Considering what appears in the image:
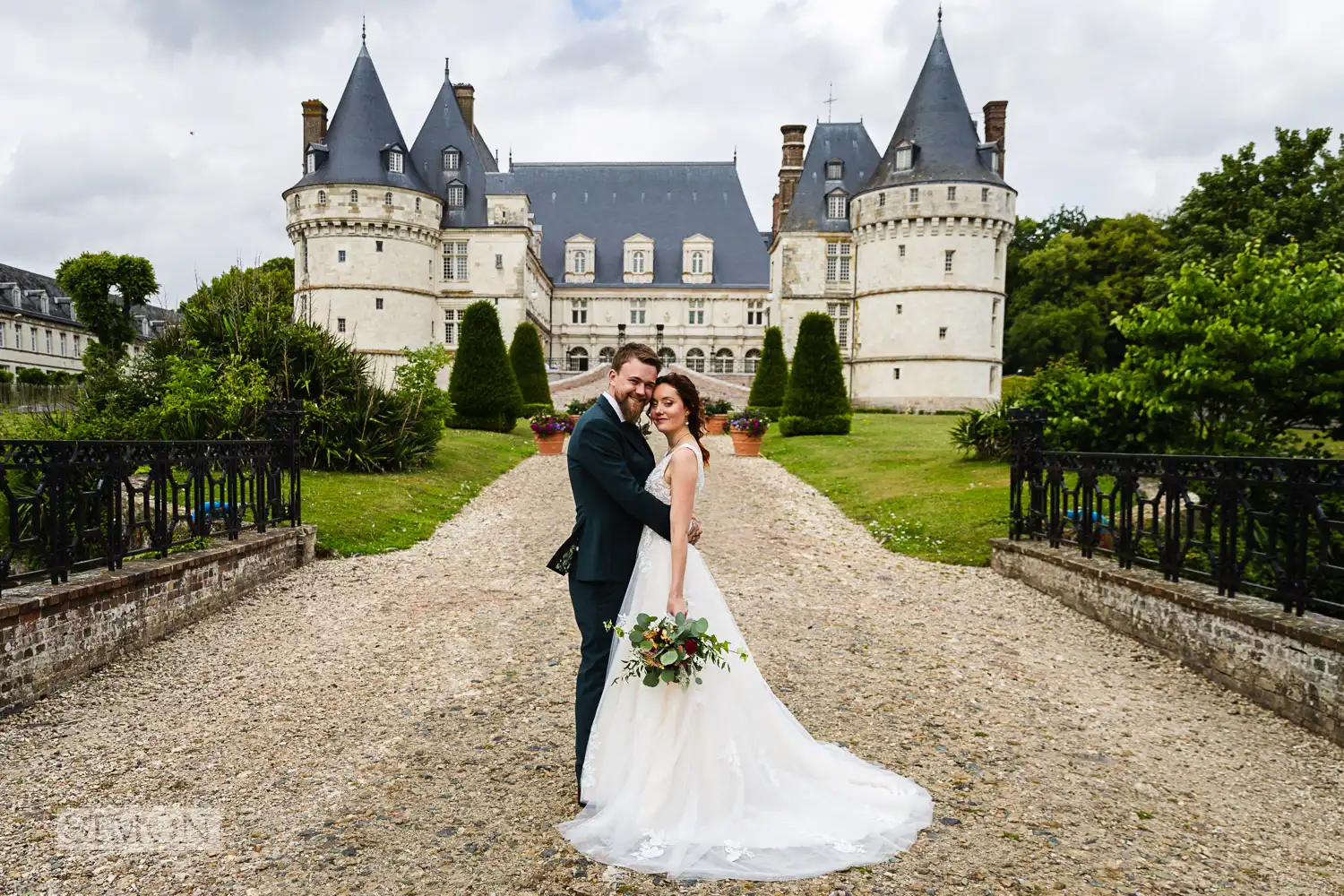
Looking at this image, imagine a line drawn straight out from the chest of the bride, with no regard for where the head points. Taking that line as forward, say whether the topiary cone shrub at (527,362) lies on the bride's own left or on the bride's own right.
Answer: on the bride's own right

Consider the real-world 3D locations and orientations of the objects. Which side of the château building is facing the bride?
front

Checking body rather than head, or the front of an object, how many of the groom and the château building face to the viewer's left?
0

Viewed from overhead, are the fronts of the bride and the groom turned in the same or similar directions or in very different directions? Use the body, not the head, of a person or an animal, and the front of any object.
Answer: very different directions

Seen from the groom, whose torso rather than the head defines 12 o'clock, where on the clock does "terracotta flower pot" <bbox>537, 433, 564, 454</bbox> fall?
The terracotta flower pot is roughly at 9 o'clock from the groom.

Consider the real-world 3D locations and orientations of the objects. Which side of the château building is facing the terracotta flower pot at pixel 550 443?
front

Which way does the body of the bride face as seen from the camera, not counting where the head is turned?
to the viewer's left

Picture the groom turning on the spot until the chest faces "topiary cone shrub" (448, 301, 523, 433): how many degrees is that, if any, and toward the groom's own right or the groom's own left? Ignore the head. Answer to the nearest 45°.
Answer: approximately 90° to the groom's own left

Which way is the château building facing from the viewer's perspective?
toward the camera

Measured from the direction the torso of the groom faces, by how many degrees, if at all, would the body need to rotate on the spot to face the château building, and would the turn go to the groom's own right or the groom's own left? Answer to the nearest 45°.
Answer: approximately 90° to the groom's own left

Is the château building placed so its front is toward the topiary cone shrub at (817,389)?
yes

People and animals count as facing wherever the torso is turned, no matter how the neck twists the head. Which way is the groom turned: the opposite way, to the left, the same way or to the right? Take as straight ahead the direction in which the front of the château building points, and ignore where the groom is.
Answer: to the left

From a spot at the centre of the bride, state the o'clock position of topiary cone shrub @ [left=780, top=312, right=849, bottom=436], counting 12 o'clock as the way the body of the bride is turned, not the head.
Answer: The topiary cone shrub is roughly at 3 o'clock from the bride.

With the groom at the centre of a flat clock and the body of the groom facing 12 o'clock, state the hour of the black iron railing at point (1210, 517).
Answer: The black iron railing is roughly at 11 o'clock from the groom.

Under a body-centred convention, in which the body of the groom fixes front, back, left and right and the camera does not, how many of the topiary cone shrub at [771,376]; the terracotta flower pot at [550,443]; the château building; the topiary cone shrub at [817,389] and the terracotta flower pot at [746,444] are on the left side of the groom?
5

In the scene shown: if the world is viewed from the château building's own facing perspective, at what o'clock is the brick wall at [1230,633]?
The brick wall is roughly at 12 o'clock from the château building.

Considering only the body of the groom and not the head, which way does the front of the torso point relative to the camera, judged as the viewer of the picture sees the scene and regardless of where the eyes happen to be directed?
to the viewer's right

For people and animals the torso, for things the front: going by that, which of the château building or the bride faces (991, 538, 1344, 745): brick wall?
the château building

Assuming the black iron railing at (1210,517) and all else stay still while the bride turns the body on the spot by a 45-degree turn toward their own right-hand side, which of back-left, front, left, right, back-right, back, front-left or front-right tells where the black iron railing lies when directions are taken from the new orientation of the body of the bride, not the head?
right
